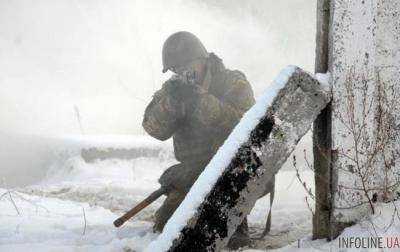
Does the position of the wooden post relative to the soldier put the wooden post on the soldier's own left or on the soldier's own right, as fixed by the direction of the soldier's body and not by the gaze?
on the soldier's own left
